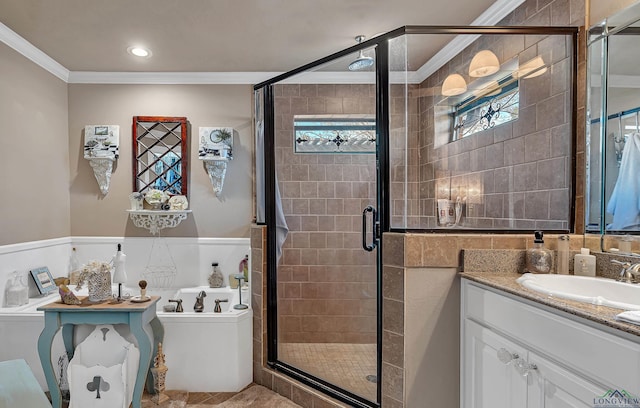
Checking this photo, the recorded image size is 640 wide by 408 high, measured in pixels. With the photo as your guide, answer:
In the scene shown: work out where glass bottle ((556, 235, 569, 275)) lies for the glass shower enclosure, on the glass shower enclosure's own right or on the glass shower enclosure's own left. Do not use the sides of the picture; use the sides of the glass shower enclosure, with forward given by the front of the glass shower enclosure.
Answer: on the glass shower enclosure's own left

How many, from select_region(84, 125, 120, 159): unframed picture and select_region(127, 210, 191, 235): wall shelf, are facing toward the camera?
2

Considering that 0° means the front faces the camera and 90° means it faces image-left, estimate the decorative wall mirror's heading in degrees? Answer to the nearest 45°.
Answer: approximately 0°

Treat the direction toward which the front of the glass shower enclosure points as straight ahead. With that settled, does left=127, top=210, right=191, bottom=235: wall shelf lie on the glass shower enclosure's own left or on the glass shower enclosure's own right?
on the glass shower enclosure's own right

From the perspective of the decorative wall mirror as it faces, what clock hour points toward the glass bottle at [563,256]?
The glass bottle is roughly at 11 o'clock from the decorative wall mirror.

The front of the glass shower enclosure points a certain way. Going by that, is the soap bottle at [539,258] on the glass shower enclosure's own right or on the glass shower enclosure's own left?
on the glass shower enclosure's own left

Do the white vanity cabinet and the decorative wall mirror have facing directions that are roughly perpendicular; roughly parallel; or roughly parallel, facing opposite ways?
roughly perpendicular

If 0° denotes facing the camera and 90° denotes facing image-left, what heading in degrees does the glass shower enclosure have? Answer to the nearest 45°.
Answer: approximately 45°

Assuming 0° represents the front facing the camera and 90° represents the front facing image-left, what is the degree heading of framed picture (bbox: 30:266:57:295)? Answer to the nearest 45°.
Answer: approximately 315°

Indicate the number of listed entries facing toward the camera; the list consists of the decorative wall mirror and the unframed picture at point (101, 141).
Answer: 2

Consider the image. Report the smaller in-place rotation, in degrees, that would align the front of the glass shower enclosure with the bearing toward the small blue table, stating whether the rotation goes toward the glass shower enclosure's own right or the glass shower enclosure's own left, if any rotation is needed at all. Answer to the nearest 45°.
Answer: approximately 45° to the glass shower enclosure's own right
